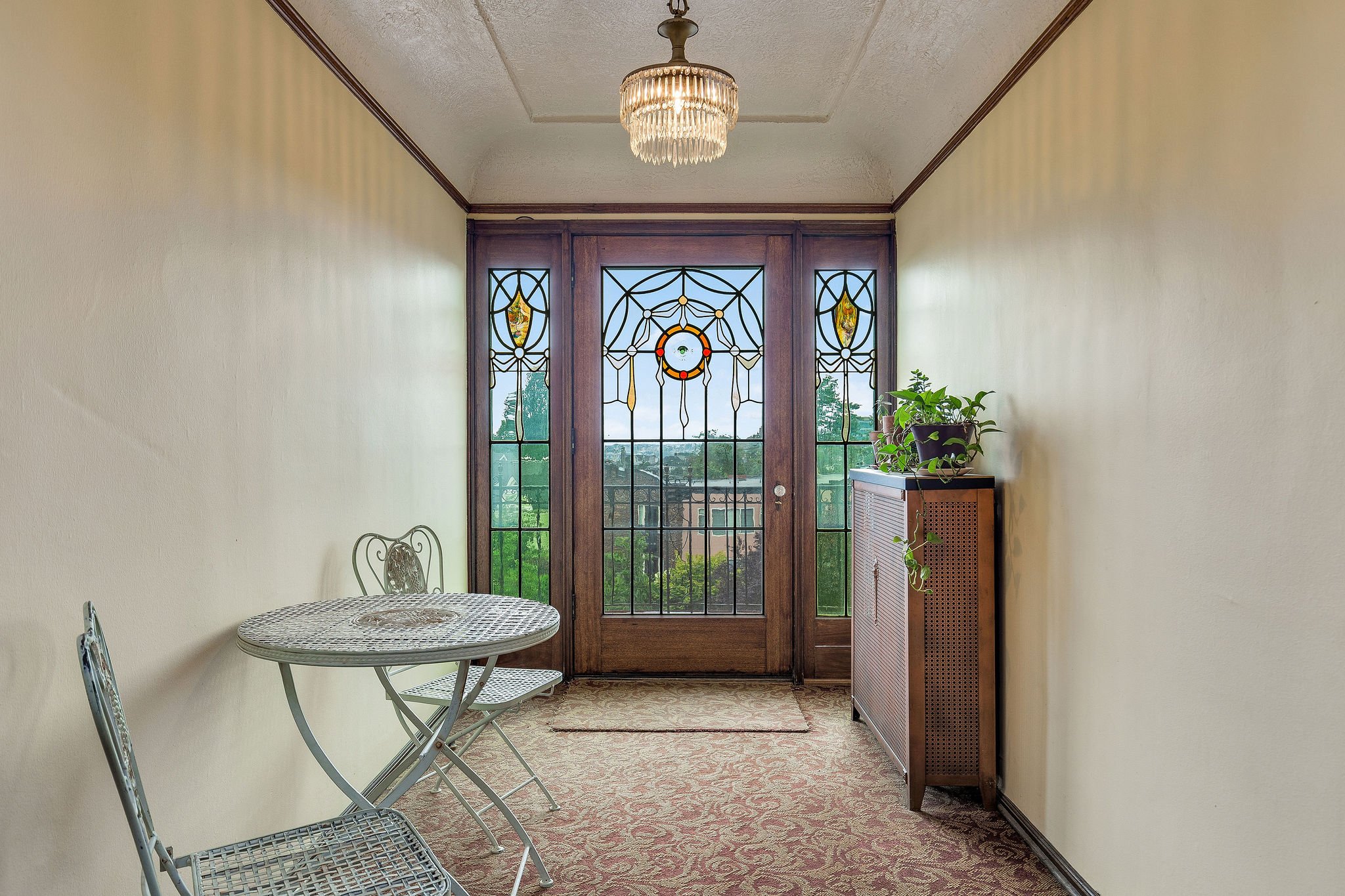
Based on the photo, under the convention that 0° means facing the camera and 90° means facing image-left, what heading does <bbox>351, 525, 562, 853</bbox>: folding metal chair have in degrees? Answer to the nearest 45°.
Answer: approximately 315°

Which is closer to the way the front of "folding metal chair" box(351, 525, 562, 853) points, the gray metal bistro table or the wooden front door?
the gray metal bistro table

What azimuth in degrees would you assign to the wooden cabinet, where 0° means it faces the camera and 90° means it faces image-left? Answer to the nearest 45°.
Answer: approximately 90°

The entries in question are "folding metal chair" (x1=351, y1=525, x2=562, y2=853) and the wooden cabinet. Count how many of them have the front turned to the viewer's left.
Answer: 1

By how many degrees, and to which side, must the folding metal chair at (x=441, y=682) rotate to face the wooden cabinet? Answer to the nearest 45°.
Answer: approximately 45° to its left

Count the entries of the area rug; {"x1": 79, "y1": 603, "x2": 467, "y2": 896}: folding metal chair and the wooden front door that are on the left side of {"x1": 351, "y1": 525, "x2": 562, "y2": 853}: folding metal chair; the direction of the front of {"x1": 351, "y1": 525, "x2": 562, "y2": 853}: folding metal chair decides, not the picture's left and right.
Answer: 2

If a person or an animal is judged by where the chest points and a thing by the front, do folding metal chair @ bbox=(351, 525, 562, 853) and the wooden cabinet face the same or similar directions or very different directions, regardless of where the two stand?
very different directions

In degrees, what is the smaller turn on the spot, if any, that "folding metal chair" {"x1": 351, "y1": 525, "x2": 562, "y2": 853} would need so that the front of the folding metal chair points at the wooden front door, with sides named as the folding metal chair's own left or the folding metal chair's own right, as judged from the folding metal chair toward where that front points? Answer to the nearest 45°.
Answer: approximately 90° to the folding metal chair's own left

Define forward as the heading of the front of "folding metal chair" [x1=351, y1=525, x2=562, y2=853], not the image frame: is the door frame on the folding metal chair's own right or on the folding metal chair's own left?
on the folding metal chair's own left
